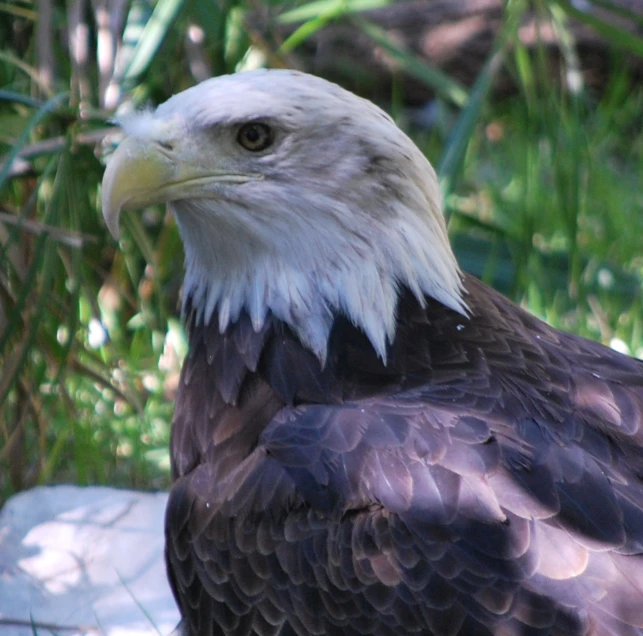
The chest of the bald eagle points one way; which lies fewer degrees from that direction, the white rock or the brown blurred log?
the white rock

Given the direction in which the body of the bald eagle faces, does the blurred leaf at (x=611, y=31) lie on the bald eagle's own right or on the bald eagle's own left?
on the bald eagle's own right

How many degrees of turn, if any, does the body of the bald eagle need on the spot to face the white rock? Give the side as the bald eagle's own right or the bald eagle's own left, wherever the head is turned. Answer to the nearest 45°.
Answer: approximately 45° to the bald eagle's own right

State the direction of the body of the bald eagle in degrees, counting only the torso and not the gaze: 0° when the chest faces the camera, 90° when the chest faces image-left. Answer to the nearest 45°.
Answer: approximately 90°
